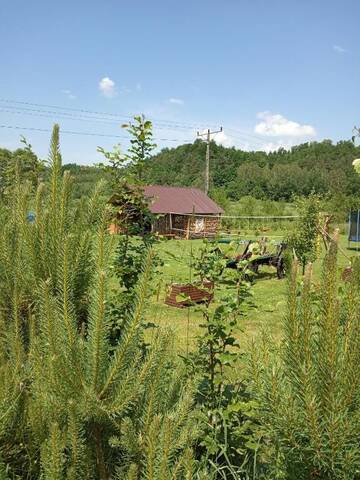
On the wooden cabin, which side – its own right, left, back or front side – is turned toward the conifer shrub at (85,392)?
front

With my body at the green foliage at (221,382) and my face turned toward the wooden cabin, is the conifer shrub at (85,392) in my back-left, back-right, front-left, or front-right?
back-left

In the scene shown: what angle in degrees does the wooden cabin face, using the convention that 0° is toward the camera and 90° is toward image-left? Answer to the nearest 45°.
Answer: approximately 0°

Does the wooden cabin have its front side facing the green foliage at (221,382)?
yes

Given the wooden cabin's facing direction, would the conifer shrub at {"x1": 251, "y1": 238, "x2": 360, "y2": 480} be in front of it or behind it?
in front
